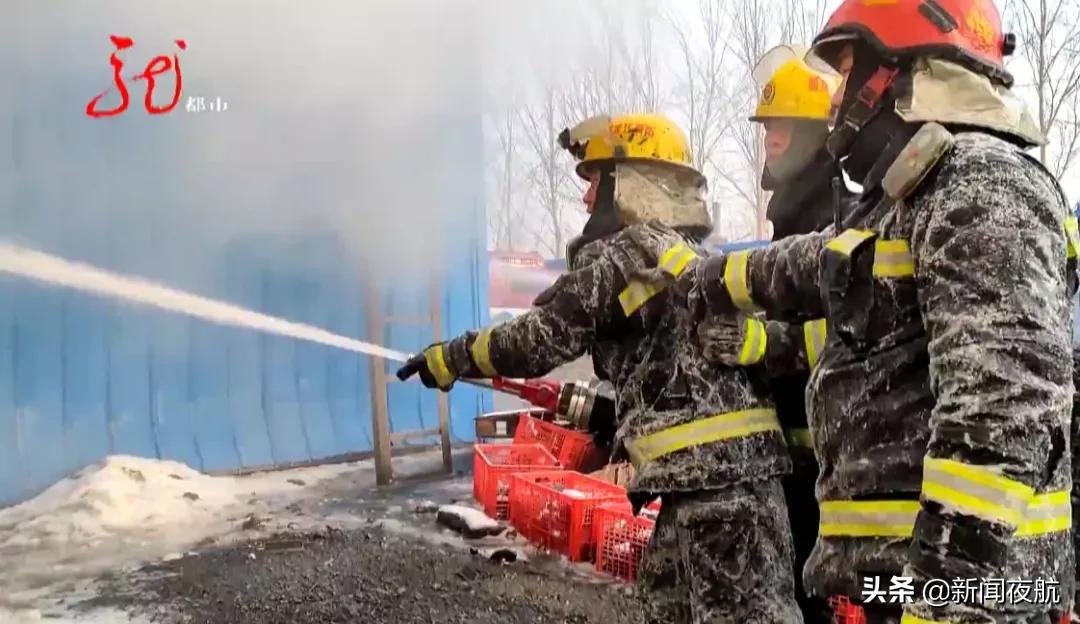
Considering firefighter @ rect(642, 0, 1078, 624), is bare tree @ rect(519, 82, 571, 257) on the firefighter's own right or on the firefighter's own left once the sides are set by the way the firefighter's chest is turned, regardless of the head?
on the firefighter's own right

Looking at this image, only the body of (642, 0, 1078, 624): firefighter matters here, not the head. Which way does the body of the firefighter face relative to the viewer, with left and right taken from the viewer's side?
facing to the left of the viewer

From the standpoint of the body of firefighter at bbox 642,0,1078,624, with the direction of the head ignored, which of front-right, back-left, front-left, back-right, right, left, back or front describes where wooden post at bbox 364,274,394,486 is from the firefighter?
front-right

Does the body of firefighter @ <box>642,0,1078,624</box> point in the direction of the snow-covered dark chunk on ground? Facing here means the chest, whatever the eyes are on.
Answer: no

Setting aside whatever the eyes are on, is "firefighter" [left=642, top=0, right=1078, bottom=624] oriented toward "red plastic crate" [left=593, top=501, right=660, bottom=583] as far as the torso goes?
no

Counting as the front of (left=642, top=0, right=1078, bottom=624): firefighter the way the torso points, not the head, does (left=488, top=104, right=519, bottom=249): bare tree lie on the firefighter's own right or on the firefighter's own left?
on the firefighter's own right

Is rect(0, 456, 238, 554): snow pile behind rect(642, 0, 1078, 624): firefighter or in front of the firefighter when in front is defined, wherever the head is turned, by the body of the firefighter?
in front

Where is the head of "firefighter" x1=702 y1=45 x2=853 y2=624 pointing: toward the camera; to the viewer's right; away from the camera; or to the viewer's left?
to the viewer's left
